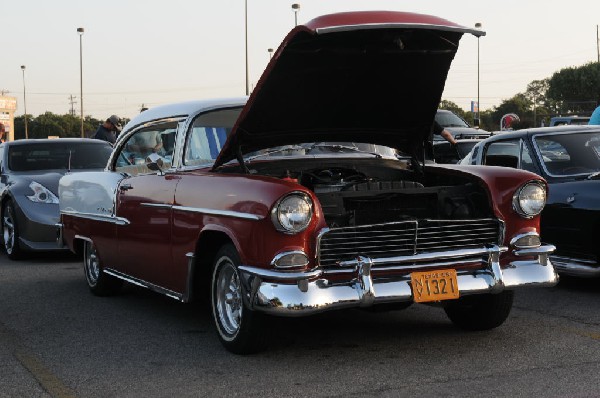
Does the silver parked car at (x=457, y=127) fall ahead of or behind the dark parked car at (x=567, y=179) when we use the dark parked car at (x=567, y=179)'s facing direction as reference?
behind

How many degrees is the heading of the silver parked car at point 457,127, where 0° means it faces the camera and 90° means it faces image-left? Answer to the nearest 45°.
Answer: approximately 315°

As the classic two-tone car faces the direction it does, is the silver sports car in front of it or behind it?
behind

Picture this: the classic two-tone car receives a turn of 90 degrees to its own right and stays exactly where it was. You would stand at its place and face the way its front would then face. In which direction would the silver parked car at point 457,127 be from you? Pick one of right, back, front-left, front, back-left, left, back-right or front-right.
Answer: back-right

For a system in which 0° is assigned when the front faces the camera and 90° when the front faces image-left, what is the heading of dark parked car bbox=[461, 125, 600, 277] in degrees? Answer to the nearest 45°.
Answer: approximately 315°

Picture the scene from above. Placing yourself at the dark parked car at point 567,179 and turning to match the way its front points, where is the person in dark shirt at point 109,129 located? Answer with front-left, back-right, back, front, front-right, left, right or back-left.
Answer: back

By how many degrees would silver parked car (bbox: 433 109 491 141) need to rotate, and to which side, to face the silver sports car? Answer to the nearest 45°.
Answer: approximately 45° to its right
